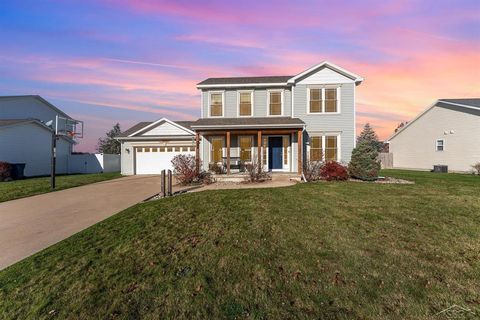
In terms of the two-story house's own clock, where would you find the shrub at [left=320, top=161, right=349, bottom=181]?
The shrub is roughly at 11 o'clock from the two-story house.

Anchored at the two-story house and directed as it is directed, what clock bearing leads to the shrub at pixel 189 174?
The shrub is roughly at 2 o'clock from the two-story house.

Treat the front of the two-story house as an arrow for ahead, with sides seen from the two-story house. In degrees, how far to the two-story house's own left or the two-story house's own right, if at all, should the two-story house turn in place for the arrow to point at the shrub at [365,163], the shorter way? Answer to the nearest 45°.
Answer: approximately 45° to the two-story house's own left

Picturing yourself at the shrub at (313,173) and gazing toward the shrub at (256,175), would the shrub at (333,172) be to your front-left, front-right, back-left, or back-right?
back-left

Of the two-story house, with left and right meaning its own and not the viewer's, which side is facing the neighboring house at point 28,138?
right

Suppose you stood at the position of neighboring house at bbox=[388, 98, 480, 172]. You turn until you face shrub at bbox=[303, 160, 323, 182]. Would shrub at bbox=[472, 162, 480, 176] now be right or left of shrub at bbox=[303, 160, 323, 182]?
left

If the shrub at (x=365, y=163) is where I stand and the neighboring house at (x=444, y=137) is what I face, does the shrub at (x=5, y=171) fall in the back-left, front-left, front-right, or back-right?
back-left

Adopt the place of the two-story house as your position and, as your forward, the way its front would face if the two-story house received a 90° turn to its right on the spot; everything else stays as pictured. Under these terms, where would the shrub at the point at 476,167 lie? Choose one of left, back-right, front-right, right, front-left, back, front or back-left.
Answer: back

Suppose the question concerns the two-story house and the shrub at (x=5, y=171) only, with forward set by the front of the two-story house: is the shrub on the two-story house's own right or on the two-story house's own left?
on the two-story house's own right

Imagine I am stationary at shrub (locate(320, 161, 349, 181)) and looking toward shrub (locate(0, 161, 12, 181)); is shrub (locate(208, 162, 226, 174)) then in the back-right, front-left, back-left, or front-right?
front-right

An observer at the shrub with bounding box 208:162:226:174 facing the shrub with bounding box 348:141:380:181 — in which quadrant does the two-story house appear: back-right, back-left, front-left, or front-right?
front-left

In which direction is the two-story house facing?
toward the camera

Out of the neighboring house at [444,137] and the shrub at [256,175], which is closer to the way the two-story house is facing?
the shrub
